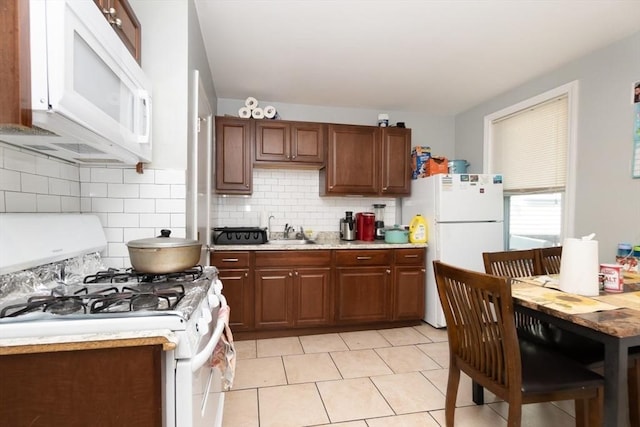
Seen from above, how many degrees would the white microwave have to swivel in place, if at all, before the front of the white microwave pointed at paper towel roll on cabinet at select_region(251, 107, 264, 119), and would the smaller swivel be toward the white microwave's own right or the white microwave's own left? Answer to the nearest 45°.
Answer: approximately 90° to the white microwave's own left

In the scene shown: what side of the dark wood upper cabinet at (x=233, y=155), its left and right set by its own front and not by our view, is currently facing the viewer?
front

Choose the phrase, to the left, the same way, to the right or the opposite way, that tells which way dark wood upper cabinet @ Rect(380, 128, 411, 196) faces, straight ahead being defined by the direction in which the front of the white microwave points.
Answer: to the right

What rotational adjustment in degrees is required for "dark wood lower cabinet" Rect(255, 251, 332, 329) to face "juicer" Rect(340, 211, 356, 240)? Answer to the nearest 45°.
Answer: approximately 135° to its left

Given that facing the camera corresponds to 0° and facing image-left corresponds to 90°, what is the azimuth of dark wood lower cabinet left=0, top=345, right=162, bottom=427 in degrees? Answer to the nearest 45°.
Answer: approximately 270°

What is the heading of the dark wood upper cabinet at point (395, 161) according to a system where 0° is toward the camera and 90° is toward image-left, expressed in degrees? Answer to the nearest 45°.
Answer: approximately 0°

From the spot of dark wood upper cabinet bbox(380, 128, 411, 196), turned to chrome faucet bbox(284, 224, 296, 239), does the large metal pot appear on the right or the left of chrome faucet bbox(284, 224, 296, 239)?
left

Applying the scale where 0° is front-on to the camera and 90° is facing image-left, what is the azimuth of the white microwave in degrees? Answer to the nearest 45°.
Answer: approximately 315°

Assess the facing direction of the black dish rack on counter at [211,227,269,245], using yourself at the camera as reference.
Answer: facing the viewer

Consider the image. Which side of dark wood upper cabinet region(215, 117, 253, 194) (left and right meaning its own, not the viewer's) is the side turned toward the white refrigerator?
left
